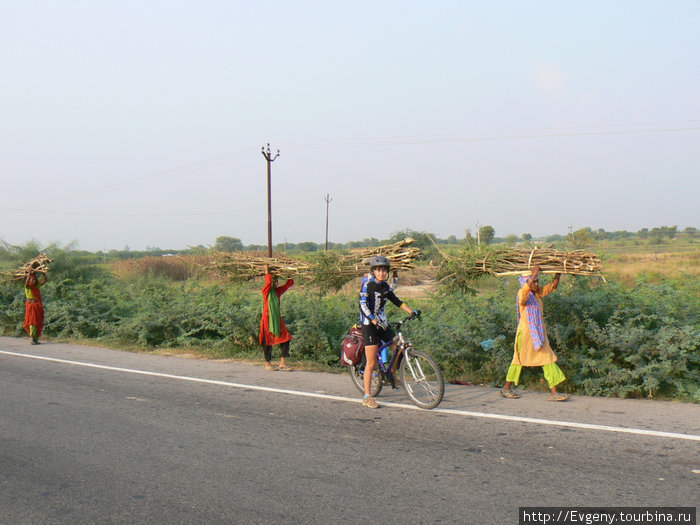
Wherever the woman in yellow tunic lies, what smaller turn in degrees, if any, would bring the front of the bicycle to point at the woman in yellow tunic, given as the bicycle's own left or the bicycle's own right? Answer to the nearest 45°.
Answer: approximately 45° to the bicycle's own left

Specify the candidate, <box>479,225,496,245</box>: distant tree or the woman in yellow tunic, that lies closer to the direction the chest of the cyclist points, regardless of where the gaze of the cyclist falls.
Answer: the woman in yellow tunic

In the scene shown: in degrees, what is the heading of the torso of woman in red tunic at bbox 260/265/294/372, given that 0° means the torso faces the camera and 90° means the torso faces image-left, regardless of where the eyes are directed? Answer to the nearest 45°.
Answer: approximately 315°

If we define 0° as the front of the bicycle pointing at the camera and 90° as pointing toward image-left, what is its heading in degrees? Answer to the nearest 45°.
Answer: approximately 315°

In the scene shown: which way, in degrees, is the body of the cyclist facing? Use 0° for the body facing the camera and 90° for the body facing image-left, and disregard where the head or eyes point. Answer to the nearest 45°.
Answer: approximately 315°

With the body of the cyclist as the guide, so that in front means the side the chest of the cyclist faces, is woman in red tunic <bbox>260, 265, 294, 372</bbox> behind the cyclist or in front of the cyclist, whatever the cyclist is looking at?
behind

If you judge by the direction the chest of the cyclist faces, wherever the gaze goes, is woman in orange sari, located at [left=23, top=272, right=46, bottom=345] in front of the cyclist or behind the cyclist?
behind

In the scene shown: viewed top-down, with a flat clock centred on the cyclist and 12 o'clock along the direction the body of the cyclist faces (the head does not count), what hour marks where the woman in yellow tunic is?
The woman in yellow tunic is roughly at 10 o'clock from the cyclist.

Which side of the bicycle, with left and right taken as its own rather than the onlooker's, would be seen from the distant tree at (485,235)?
left

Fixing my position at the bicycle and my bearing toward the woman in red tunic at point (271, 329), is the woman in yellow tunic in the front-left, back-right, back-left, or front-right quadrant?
back-right

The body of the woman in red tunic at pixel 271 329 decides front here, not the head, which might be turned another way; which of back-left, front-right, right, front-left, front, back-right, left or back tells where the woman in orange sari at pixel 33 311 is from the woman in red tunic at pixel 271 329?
back
